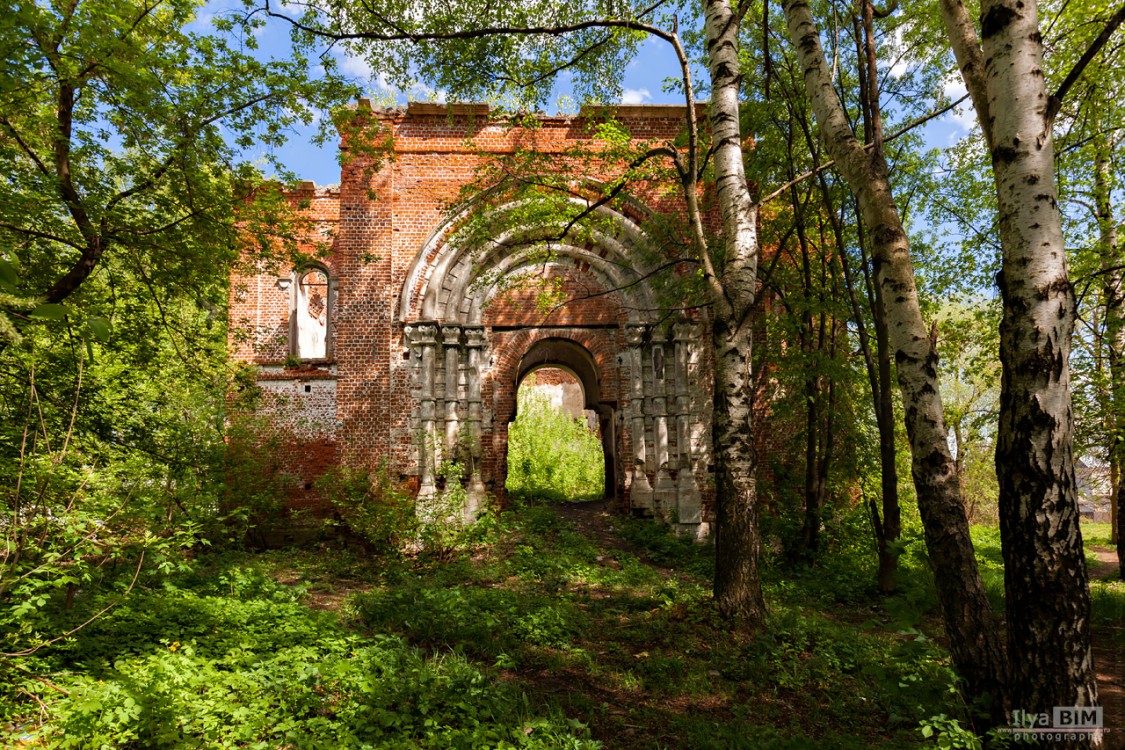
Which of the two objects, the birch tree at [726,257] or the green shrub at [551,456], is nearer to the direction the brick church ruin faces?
the birch tree

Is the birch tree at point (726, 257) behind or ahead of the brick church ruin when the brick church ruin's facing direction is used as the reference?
ahead

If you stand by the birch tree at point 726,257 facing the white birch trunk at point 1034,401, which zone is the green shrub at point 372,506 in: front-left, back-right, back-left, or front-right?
back-right

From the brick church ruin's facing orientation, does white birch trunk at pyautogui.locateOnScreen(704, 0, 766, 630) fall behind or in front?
in front

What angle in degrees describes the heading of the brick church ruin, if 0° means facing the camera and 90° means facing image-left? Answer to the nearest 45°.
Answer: approximately 0°

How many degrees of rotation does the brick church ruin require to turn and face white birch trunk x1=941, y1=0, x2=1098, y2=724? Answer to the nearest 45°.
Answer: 0° — it already faces it
